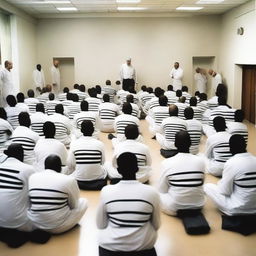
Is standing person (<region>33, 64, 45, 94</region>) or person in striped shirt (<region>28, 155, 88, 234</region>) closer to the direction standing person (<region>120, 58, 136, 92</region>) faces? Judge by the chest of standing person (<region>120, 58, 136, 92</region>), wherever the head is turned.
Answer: the person in striped shirt

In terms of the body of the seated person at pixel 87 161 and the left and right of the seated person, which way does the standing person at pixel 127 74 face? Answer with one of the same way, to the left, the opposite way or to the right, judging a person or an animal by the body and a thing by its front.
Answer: the opposite way

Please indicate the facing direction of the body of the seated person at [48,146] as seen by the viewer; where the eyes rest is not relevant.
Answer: away from the camera

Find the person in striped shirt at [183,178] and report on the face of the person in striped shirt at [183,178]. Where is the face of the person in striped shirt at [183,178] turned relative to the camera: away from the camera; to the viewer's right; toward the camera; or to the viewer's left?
away from the camera

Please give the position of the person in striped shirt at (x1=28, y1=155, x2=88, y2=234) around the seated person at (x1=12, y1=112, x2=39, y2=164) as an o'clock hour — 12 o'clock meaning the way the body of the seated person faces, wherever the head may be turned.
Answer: The person in striped shirt is roughly at 6 o'clock from the seated person.

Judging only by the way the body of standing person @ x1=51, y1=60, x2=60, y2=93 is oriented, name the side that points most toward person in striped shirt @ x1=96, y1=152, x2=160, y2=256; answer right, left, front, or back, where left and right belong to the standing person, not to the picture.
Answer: front

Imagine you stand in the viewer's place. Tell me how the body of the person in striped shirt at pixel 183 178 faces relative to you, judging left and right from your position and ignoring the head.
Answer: facing away from the viewer

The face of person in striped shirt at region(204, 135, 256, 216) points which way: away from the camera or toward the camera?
away from the camera

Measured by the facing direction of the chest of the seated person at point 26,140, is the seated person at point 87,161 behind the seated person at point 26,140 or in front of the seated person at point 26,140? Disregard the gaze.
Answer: behind

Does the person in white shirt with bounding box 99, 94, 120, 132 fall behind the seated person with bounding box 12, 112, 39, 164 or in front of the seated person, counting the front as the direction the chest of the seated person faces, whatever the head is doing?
in front

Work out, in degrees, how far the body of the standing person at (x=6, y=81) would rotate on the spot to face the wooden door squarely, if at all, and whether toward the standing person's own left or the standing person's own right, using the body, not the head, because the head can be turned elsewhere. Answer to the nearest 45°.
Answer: approximately 45° to the standing person's own left

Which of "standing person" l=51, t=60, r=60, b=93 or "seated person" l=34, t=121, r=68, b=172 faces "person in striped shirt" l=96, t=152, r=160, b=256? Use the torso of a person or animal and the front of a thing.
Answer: the standing person

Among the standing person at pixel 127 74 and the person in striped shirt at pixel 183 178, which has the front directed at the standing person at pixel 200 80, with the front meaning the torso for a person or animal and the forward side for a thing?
the person in striped shirt

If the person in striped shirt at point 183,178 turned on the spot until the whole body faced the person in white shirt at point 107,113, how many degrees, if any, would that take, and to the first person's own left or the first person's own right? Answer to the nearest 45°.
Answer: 0° — they already face them

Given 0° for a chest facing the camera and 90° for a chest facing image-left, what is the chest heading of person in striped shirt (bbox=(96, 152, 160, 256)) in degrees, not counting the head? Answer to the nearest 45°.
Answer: approximately 180°

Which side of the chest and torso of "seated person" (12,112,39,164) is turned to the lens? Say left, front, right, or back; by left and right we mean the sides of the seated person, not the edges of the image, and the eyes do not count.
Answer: back

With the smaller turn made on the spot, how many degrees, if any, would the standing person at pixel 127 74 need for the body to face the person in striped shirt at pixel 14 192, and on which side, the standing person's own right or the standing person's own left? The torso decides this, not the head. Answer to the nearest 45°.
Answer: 0° — they already face them
